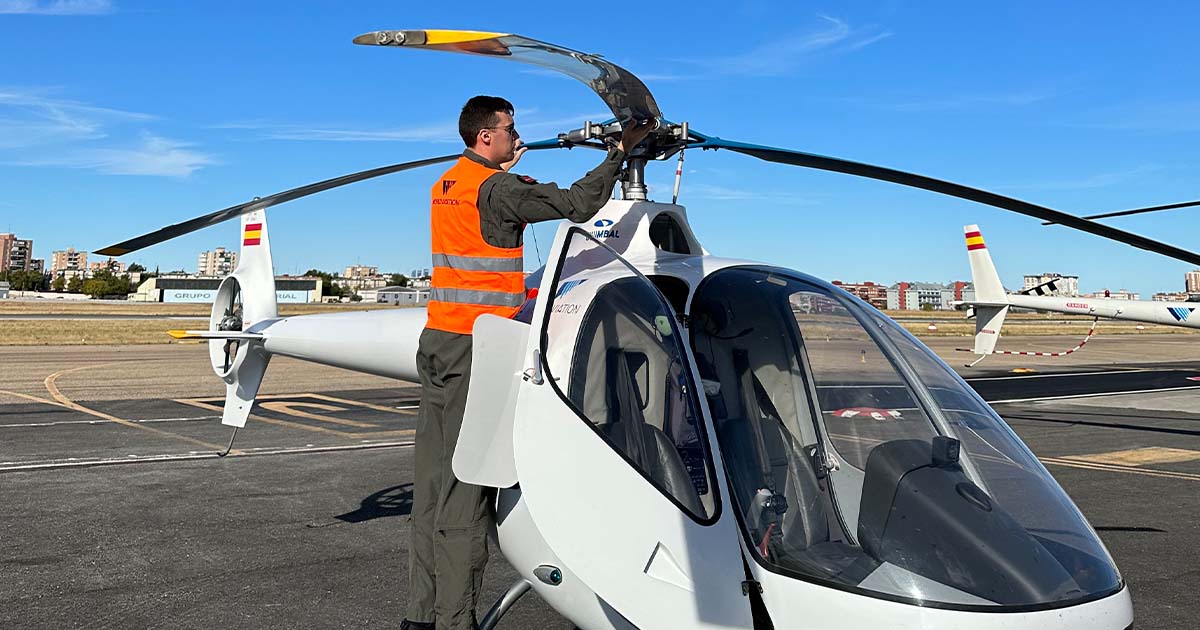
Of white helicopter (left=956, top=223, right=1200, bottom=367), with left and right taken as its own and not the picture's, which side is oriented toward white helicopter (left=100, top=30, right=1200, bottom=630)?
right

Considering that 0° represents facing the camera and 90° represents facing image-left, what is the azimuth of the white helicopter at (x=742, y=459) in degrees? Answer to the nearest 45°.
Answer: approximately 315°

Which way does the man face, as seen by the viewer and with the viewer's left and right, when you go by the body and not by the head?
facing away from the viewer and to the right of the viewer

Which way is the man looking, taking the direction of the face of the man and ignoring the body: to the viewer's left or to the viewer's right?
to the viewer's right

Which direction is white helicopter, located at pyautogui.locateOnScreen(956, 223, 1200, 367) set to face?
to the viewer's right

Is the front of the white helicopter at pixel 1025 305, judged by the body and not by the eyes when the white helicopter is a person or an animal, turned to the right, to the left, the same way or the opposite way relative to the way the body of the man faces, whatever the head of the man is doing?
to the right

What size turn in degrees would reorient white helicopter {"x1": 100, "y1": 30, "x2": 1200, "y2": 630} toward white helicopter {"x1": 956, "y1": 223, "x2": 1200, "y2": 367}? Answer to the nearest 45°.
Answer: approximately 90° to its left

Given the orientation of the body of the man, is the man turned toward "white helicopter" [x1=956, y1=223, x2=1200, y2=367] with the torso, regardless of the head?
yes
